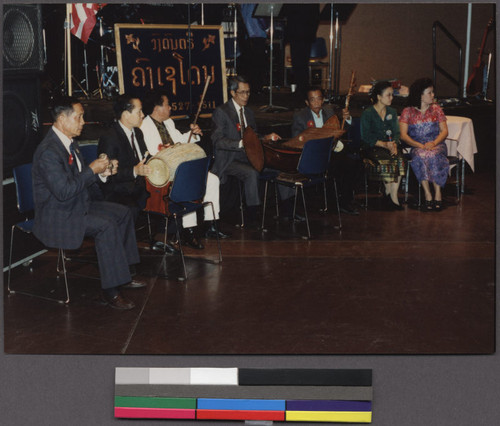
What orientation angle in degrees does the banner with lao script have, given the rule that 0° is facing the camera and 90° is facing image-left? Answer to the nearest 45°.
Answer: approximately 0°

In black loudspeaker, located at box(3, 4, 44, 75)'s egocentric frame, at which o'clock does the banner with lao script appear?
The banner with lao script is roughly at 9 o'clock from the black loudspeaker.

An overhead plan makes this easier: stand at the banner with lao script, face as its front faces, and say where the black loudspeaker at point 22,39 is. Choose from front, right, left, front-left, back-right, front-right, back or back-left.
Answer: front-right

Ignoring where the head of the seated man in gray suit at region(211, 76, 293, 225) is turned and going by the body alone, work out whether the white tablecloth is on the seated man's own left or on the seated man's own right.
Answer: on the seated man's own left

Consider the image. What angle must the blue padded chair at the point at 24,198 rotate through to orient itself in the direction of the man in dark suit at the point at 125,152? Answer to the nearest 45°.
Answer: approximately 90° to its left

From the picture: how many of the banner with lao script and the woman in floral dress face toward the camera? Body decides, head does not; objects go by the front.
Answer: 2

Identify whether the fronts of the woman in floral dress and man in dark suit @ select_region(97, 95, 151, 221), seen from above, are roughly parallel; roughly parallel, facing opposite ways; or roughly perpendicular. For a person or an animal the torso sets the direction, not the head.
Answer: roughly perpendicular
